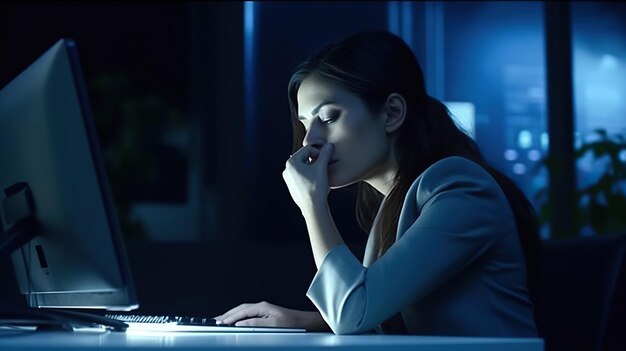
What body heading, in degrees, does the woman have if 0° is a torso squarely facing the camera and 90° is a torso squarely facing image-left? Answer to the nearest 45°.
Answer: approximately 90°

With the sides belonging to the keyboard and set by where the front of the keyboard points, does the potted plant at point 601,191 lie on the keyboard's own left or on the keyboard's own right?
on the keyboard's own left

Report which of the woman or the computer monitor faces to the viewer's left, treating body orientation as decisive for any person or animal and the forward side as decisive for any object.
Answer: the woman

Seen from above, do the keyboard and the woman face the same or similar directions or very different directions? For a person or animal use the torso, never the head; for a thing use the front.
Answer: very different directions

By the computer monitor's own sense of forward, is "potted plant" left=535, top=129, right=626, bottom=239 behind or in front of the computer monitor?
in front

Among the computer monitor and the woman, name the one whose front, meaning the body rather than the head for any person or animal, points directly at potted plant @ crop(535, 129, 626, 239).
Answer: the computer monitor

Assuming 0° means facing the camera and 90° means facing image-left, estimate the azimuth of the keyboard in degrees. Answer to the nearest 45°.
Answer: approximately 270°

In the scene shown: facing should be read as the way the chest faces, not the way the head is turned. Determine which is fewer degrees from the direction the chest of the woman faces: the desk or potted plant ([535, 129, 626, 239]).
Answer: the desk

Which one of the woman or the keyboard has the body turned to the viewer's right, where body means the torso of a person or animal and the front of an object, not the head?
the keyboard

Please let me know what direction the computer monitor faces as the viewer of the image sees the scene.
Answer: facing away from the viewer and to the right of the viewer
